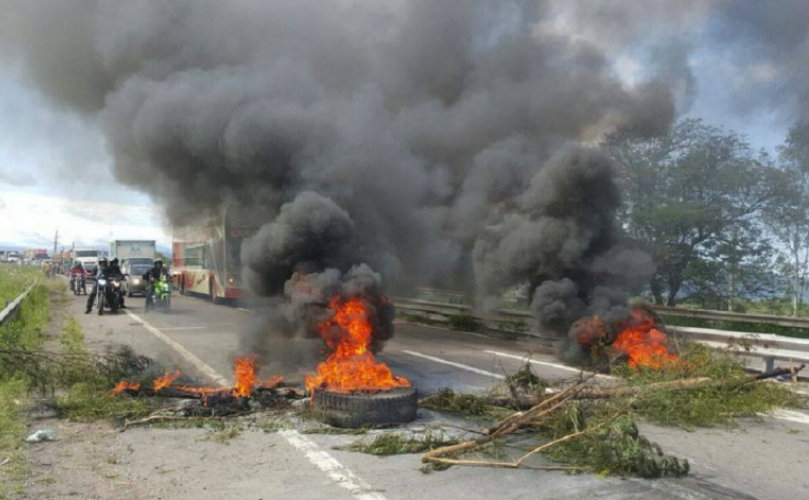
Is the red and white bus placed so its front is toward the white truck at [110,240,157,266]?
no

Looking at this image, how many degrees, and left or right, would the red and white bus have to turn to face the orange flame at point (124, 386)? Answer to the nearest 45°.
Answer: approximately 45° to its right

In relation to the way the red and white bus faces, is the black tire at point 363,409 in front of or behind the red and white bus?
in front

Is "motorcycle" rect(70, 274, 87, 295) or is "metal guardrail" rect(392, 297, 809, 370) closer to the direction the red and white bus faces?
the metal guardrail

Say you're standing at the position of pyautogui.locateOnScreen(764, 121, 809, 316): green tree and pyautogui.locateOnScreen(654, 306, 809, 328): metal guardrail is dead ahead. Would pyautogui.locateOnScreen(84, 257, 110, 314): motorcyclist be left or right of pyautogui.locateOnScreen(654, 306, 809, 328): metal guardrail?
right

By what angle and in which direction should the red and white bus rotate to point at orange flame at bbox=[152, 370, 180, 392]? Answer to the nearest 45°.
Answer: approximately 45° to its right

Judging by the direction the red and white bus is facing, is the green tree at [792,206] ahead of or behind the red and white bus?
ahead

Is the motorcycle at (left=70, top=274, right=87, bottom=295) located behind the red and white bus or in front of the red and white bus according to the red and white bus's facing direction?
behind

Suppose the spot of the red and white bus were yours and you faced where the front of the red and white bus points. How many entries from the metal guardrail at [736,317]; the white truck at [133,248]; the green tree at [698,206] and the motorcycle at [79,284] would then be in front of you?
2

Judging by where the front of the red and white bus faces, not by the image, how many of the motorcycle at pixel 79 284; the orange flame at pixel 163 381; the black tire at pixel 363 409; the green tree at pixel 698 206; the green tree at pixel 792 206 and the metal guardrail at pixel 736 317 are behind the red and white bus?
1

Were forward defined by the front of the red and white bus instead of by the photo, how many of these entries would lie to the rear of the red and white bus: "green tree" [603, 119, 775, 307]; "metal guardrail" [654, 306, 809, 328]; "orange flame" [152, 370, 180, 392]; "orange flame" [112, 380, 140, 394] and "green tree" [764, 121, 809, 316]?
0

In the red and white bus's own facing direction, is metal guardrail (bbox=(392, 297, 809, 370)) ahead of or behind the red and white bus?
ahead

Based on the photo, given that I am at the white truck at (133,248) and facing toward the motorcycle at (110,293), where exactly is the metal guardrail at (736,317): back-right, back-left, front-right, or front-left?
front-left

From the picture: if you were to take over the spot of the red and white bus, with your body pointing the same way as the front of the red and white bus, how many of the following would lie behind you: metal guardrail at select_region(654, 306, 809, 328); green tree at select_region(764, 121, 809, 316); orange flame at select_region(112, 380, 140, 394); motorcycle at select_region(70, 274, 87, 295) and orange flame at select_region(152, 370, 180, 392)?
1
